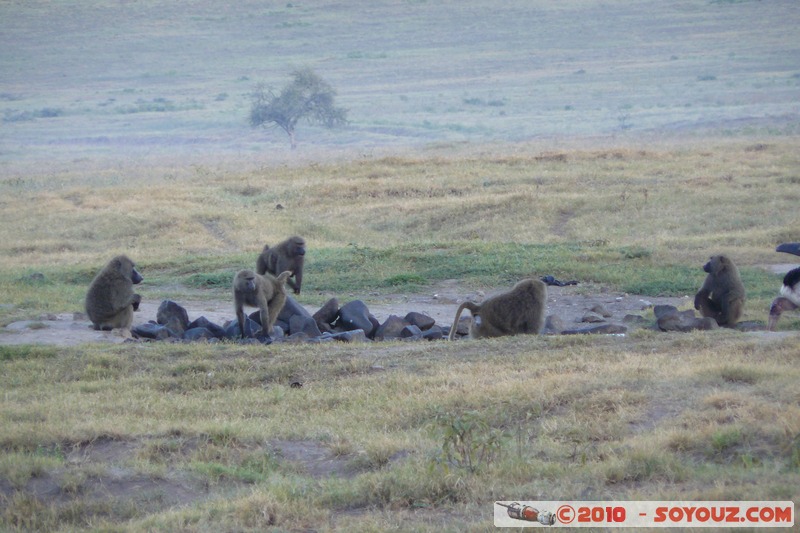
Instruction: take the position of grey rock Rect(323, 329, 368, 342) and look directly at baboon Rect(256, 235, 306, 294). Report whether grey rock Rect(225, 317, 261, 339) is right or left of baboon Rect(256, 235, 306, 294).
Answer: left

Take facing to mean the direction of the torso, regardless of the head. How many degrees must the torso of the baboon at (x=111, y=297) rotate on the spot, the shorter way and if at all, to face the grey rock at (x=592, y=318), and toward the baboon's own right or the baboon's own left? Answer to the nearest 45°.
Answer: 0° — it already faces it

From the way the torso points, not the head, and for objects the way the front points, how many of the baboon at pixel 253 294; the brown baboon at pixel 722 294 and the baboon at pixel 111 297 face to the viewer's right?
1

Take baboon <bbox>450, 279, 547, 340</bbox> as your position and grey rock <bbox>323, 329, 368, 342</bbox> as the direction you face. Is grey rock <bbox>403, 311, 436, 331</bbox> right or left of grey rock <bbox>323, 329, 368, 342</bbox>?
right

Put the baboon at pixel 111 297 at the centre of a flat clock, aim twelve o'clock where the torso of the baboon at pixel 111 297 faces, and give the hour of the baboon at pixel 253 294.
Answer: the baboon at pixel 253 294 is roughly at 1 o'clock from the baboon at pixel 111 297.

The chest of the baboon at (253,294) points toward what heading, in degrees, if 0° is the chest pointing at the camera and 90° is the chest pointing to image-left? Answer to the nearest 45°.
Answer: approximately 45°

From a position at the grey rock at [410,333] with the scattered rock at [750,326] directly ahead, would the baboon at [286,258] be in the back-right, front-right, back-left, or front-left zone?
back-left

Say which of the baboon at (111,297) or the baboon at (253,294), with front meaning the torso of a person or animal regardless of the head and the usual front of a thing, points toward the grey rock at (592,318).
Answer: the baboon at (111,297)

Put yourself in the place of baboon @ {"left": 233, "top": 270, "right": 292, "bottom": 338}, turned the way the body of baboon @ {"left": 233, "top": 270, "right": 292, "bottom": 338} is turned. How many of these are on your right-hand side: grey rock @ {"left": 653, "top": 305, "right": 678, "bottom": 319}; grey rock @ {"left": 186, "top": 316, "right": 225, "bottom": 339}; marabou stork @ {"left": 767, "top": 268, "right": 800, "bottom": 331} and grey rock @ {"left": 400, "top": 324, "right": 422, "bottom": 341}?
1

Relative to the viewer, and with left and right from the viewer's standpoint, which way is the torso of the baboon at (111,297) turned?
facing to the right of the viewer
